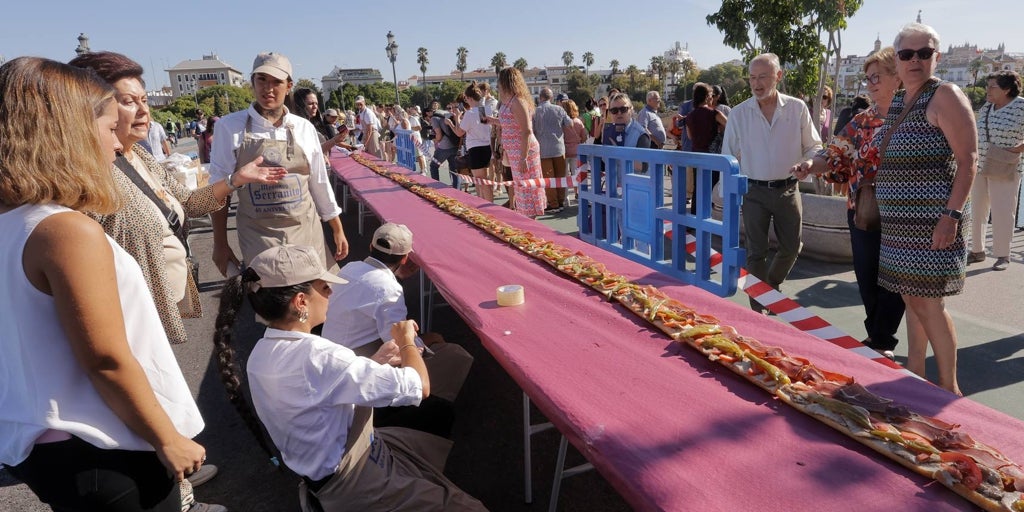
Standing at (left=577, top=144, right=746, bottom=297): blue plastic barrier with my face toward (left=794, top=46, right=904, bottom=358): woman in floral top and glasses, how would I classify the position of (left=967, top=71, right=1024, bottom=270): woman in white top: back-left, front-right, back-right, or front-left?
front-left

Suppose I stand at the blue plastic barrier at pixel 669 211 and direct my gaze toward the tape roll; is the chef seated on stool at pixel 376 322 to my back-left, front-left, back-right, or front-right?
front-right

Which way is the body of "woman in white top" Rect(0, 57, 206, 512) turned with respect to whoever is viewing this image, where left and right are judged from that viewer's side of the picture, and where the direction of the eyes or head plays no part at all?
facing away from the viewer and to the right of the viewer

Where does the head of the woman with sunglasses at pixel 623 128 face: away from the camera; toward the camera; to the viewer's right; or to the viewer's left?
toward the camera

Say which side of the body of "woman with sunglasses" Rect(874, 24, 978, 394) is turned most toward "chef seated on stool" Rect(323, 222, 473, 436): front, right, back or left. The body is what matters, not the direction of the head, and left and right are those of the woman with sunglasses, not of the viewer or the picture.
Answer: front

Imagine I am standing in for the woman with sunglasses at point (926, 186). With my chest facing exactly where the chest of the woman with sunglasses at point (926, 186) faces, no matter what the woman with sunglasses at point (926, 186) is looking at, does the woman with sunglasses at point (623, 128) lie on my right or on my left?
on my right

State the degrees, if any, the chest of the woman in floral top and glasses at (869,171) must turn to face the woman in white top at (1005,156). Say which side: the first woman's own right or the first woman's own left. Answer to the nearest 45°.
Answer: approximately 135° to the first woman's own right

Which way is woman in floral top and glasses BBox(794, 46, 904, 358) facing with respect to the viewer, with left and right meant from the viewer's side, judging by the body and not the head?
facing the viewer and to the left of the viewer

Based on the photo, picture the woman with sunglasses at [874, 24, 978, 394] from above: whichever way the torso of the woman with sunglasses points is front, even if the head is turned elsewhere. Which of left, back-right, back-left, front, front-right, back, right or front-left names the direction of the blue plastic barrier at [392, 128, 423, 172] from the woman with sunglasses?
right
